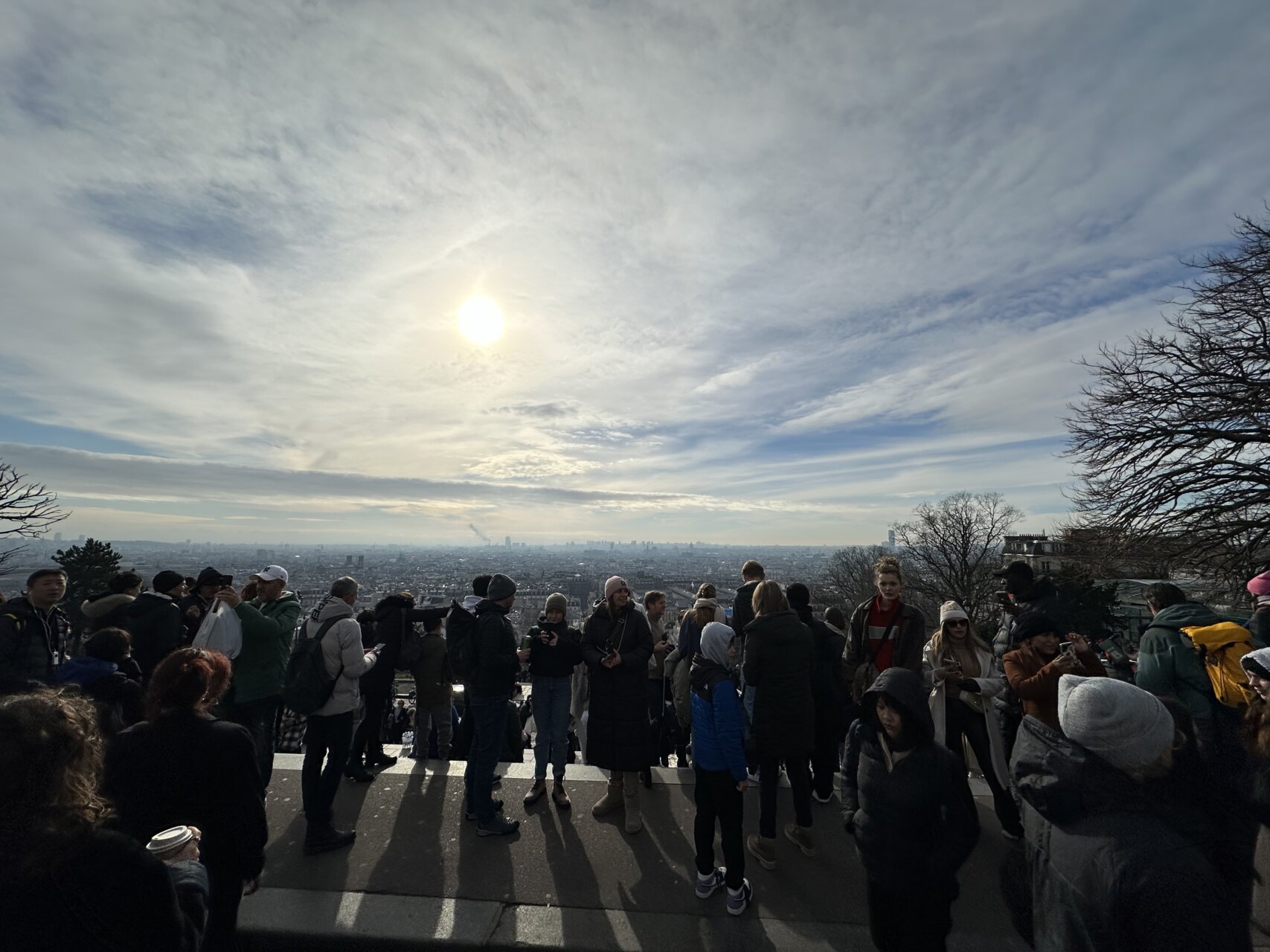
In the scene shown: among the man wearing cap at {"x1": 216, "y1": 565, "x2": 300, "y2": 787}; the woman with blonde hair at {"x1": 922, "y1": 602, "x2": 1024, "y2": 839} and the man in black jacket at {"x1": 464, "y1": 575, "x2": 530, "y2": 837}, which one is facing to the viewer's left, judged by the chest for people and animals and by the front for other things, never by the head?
the man wearing cap

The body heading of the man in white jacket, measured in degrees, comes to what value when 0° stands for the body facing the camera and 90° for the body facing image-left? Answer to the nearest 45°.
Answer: approximately 270°

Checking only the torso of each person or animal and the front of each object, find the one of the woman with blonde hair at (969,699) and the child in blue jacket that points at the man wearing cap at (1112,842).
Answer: the woman with blonde hair

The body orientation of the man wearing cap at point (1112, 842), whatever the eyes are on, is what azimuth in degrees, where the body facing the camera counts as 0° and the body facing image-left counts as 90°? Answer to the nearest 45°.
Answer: approximately 225°

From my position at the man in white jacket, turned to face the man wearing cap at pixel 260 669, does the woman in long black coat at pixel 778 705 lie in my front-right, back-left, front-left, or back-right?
back-right

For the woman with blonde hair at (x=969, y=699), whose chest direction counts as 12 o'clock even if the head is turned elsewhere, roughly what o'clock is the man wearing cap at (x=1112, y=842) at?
The man wearing cap is roughly at 12 o'clock from the woman with blonde hair.

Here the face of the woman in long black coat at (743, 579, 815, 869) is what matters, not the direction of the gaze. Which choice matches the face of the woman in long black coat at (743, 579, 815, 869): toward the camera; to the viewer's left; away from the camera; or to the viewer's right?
away from the camera
